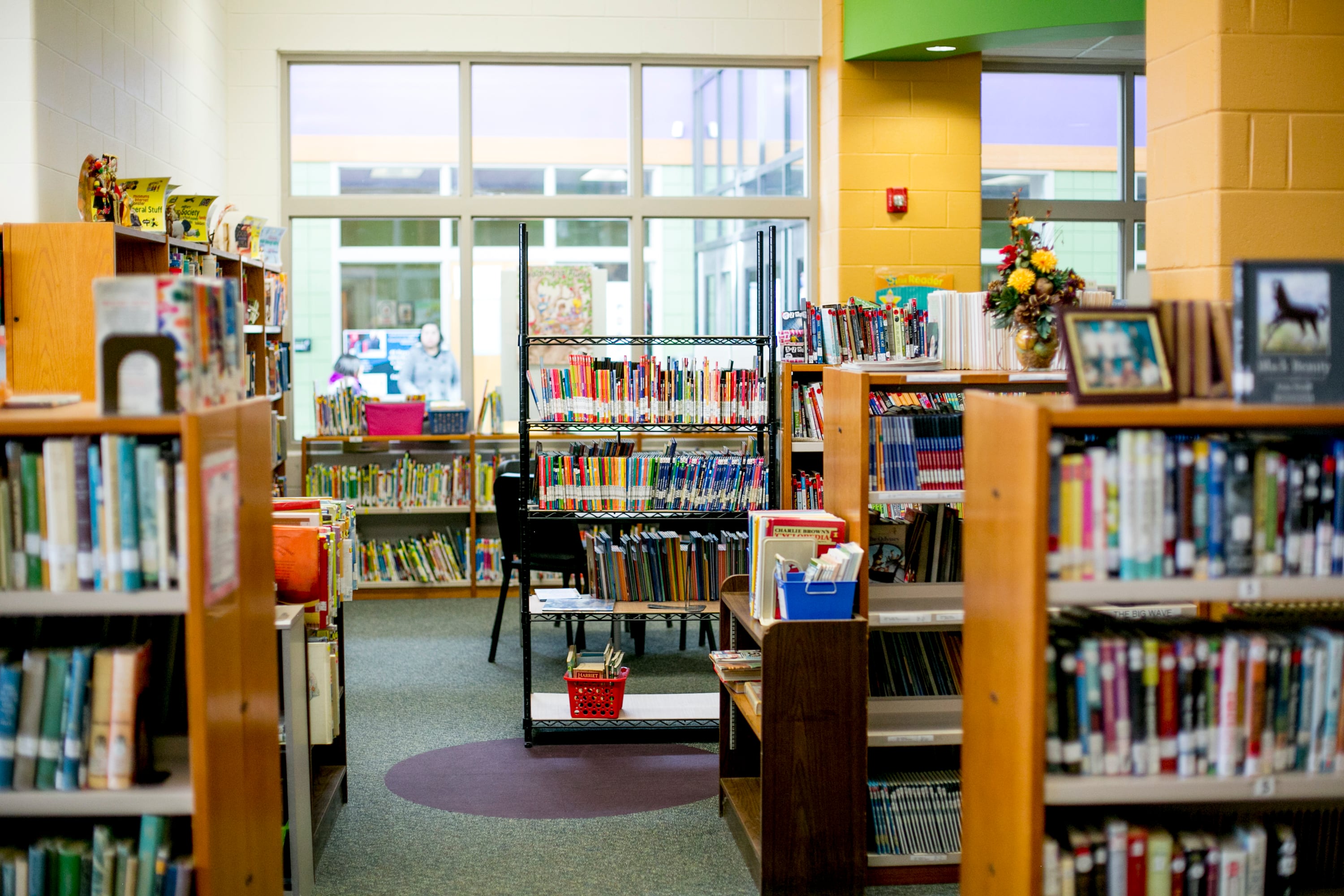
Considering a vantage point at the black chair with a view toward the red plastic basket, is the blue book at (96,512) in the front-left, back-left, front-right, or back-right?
front-right

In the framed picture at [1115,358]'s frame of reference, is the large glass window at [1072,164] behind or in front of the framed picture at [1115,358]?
behind

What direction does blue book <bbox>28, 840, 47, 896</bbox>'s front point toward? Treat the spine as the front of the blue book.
toward the camera

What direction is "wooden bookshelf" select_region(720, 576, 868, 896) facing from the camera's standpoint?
to the viewer's left

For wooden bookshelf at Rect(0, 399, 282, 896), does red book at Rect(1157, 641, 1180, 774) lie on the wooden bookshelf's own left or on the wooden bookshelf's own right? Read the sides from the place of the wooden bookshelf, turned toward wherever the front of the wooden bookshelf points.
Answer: on the wooden bookshelf's own left

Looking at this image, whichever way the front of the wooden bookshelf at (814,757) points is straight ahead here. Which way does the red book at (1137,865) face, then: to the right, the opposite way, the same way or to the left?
to the left

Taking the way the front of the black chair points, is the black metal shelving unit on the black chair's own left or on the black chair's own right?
on the black chair's own right

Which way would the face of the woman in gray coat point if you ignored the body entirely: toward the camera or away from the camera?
toward the camera

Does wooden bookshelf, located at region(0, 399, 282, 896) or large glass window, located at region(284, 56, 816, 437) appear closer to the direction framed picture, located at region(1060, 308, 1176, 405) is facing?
the wooden bookshelf

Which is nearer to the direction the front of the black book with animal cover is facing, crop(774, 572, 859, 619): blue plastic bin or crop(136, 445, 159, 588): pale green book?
the pale green book

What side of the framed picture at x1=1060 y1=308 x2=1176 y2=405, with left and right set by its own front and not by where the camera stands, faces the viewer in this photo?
front

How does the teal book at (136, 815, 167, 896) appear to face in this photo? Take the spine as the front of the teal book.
toward the camera

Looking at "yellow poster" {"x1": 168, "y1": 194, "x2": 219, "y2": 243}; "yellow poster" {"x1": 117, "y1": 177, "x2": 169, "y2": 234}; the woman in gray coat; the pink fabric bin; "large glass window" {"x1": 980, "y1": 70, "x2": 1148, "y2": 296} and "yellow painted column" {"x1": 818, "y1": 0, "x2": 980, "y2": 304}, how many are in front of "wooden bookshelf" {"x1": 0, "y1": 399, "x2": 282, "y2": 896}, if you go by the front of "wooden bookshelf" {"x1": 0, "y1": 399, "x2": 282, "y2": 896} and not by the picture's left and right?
0

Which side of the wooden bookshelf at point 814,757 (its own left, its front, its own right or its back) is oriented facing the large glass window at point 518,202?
right
